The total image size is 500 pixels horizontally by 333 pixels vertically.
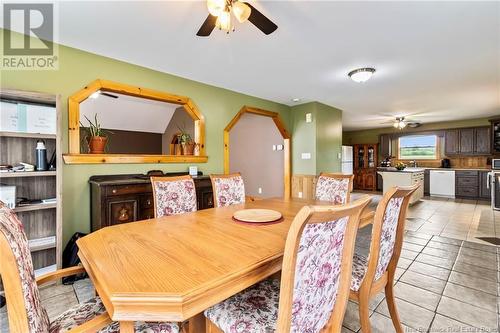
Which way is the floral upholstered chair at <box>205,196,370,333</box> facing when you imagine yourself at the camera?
facing away from the viewer and to the left of the viewer

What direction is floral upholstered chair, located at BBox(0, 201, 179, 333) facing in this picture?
to the viewer's right

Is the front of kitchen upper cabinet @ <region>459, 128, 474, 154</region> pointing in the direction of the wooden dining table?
yes

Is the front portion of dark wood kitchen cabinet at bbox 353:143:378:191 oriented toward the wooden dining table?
yes

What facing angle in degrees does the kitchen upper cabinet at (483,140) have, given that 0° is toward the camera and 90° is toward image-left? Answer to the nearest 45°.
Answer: approximately 0°

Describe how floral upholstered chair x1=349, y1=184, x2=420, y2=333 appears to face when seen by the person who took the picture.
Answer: facing away from the viewer and to the left of the viewer

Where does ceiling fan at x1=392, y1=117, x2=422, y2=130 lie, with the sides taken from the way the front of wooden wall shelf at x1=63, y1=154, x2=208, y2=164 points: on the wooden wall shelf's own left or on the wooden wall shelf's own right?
on the wooden wall shelf's own left
